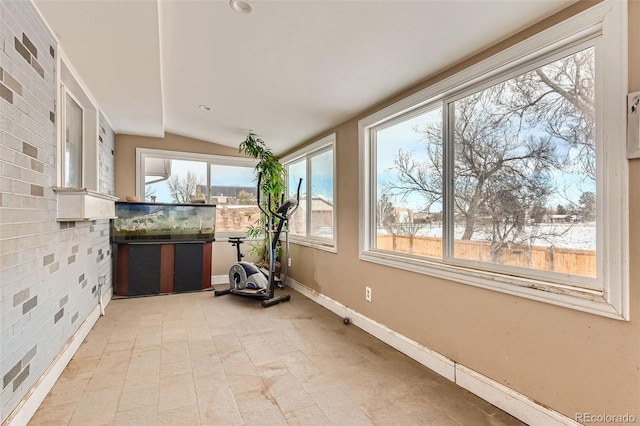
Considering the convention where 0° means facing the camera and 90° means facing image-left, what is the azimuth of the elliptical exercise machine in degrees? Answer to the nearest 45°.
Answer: approximately 315°

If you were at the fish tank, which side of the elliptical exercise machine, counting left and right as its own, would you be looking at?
back

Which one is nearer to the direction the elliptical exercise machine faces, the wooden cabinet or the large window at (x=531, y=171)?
the large window

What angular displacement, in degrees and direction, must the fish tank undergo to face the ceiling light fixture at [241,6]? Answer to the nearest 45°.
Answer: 0° — it already faces it

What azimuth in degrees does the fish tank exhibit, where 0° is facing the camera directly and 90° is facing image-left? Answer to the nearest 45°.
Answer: approximately 0°

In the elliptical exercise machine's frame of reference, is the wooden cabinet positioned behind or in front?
behind
